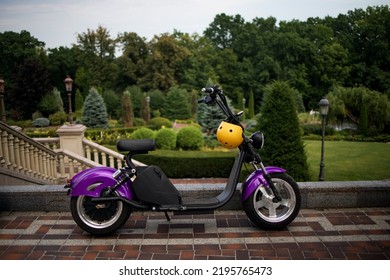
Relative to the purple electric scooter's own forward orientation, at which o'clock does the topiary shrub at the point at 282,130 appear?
The topiary shrub is roughly at 10 o'clock from the purple electric scooter.

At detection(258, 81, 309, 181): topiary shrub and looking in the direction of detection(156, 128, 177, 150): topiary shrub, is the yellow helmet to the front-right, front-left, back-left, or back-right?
back-left

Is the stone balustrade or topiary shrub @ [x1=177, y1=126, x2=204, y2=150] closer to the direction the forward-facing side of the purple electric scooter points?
the topiary shrub

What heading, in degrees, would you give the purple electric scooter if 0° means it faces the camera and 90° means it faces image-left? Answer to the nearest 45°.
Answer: approximately 270°

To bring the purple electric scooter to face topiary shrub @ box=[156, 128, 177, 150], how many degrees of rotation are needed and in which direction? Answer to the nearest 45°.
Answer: approximately 90° to its left

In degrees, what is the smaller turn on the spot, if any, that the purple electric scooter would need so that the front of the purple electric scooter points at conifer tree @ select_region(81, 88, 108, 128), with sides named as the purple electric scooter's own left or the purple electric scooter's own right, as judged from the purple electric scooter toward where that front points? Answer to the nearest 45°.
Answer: approximately 90° to the purple electric scooter's own left

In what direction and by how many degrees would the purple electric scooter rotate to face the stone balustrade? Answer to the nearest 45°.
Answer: approximately 135° to its left

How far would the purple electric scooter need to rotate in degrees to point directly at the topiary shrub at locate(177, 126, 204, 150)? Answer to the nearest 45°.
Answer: approximately 90° to its left

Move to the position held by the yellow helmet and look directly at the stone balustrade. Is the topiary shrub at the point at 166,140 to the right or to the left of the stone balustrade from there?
right

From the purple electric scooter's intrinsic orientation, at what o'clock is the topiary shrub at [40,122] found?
The topiary shrub is roughly at 8 o'clock from the purple electric scooter.
